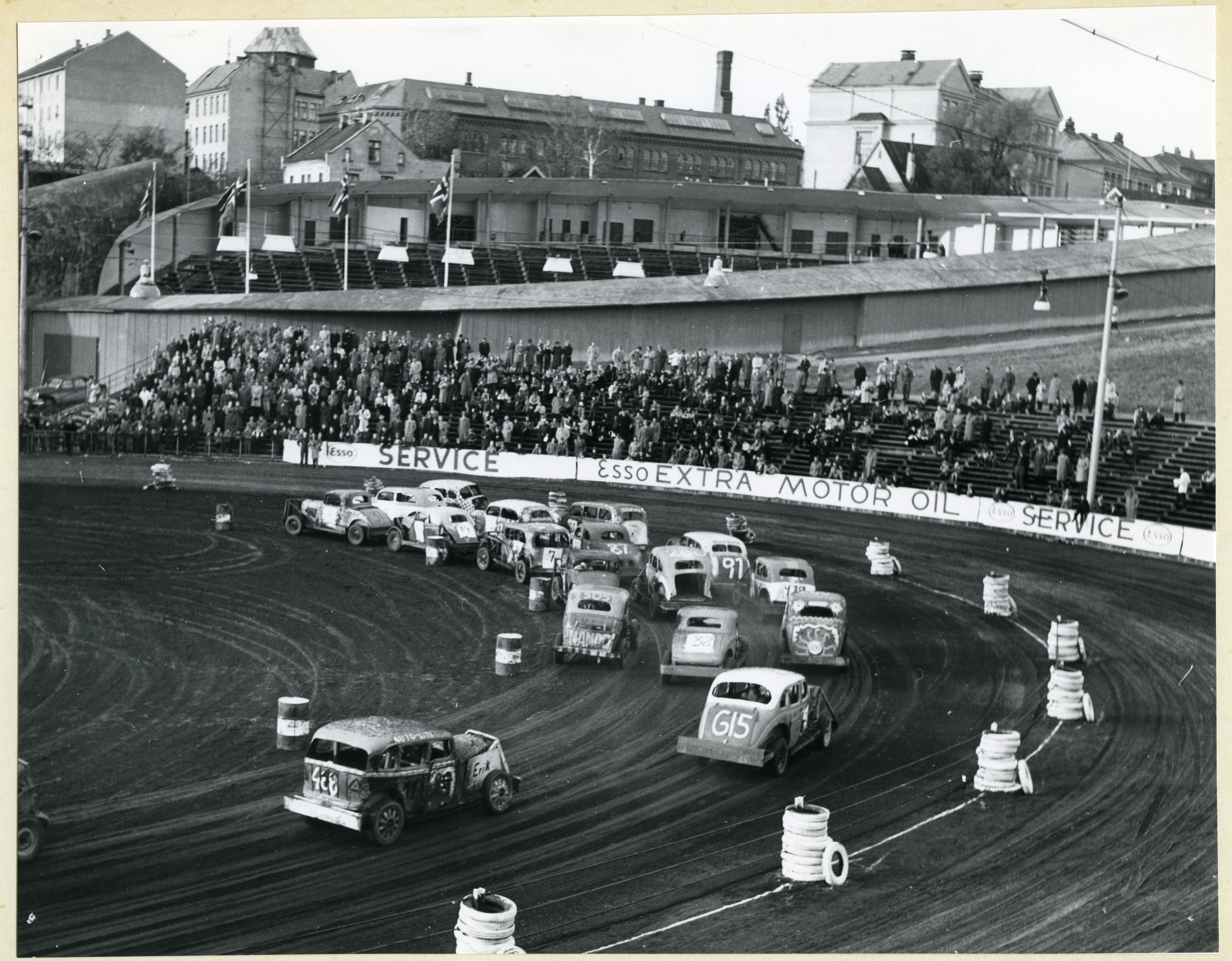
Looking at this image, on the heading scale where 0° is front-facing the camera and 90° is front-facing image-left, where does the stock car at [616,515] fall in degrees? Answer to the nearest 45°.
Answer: approximately 135°

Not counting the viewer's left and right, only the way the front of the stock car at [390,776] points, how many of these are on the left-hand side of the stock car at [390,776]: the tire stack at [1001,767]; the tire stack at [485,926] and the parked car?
1

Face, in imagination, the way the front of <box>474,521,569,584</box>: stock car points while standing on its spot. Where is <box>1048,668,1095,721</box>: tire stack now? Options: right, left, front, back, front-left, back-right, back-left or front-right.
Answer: back

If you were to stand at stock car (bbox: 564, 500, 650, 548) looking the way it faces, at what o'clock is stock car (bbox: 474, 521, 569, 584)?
stock car (bbox: 474, 521, 569, 584) is roughly at 9 o'clock from stock car (bbox: 564, 500, 650, 548).

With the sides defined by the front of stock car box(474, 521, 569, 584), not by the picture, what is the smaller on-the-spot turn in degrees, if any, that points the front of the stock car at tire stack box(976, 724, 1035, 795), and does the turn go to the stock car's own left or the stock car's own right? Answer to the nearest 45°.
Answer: approximately 180°

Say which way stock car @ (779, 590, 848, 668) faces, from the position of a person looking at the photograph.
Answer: facing away from the viewer

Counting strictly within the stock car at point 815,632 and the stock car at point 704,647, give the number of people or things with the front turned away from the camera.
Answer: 2

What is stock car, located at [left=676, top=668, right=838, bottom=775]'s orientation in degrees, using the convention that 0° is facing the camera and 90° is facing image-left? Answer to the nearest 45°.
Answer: approximately 225°

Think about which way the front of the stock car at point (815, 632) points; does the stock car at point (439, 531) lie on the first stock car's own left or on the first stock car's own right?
on the first stock car's own left

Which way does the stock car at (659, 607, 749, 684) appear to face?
away from the camera

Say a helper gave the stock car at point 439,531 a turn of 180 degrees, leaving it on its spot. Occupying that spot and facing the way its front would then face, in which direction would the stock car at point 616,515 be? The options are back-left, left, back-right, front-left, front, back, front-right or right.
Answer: front-left

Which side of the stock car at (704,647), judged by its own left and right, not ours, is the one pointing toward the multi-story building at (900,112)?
front

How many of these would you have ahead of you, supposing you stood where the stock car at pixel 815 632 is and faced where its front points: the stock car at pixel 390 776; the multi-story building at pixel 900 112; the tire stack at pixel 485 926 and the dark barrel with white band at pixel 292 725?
1
